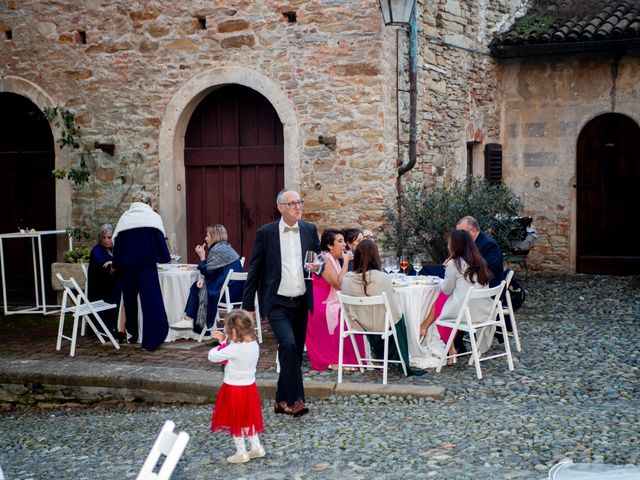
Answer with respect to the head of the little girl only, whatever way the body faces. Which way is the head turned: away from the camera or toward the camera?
away from the camera

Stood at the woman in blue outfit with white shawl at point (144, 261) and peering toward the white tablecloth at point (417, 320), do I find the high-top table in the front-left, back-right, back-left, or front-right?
back-left

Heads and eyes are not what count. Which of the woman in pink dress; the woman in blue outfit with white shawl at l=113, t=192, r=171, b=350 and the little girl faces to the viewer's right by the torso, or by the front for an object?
the woman in pink dress

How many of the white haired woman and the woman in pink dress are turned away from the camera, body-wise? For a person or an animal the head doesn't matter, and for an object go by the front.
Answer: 0

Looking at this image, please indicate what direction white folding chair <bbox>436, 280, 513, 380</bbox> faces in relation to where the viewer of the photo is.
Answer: facing away from the viewer and to the left of the viewer

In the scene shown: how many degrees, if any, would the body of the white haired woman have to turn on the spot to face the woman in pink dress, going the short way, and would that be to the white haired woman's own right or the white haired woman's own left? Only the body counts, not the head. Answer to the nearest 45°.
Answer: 0° — they already face them

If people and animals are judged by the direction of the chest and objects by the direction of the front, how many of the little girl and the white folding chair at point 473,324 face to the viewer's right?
0

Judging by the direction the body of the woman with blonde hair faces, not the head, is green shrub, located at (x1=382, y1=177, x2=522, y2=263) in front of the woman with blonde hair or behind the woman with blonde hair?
behind

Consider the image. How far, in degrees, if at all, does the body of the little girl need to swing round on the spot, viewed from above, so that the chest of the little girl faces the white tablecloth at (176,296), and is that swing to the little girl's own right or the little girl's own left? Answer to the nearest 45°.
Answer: approximately 45° to the little girl's own right

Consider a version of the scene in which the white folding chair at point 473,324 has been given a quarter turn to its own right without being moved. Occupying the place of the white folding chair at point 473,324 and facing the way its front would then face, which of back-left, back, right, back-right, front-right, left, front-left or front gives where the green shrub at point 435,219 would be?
front-left

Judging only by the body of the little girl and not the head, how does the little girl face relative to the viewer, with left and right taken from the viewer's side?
facing away from the viewer and to the left of the viewer

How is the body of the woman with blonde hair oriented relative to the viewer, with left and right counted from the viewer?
facing to the left of the viewer

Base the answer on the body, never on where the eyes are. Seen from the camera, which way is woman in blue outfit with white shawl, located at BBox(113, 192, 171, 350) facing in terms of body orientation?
away from the camera

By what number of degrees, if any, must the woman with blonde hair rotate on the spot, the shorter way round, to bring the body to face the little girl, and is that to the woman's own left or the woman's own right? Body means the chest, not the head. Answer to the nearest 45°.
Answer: approximately 90° to the woman's own left

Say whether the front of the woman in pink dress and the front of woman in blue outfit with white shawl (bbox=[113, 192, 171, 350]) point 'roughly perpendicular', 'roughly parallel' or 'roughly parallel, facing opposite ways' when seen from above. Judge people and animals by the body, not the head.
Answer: roughly perpendicular
